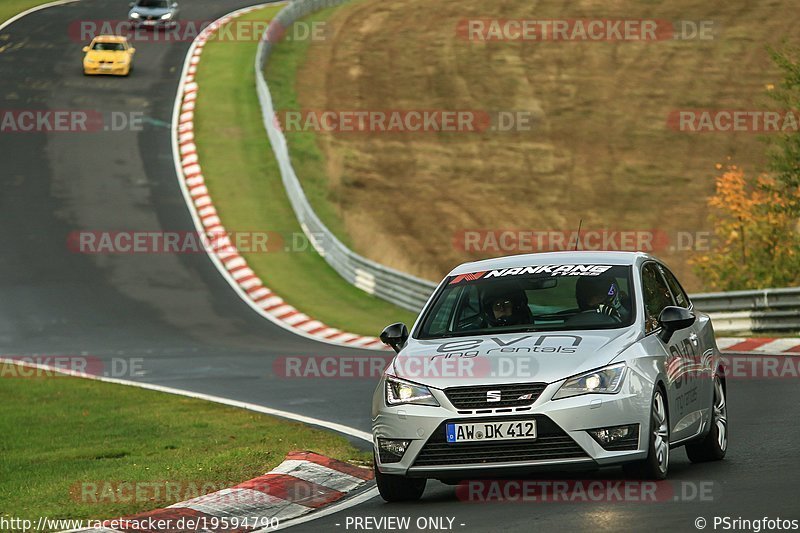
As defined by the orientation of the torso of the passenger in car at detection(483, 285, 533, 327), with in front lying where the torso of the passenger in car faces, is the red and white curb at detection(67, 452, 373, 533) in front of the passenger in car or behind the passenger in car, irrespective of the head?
in front

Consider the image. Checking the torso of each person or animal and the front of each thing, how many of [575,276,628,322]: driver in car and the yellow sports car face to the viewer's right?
0

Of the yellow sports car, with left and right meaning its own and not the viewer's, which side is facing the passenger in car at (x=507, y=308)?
front

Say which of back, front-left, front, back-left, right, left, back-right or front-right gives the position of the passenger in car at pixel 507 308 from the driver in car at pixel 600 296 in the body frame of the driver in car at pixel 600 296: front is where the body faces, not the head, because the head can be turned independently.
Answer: front-right

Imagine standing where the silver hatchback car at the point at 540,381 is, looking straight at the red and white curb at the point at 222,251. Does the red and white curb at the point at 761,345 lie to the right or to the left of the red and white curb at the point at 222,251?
right

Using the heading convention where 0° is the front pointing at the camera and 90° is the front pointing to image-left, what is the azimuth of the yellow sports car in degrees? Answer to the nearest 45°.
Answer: approximately 0°

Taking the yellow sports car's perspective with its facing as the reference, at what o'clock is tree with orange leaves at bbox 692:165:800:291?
The tree with orange leaves is roughly at 11 o'clock from the yellow sports car.

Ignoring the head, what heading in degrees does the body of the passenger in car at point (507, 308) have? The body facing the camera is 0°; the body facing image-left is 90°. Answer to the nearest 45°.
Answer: approximately 45°

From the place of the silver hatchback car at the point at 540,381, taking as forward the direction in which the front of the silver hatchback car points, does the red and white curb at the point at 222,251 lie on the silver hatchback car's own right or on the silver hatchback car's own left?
on the silver hatchback car's own right

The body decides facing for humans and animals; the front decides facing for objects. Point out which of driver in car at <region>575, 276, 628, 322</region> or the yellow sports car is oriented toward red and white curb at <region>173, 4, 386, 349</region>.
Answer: the yellow sports car

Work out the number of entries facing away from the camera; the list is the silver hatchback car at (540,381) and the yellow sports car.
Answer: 0

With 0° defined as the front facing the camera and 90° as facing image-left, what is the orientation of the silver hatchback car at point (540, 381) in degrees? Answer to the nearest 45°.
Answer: approximately 45°

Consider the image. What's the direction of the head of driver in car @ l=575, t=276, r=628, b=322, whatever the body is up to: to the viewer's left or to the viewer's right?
to the viewer's left
